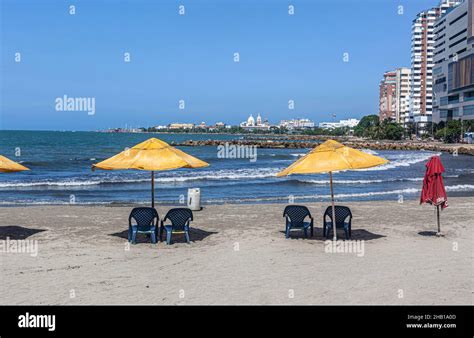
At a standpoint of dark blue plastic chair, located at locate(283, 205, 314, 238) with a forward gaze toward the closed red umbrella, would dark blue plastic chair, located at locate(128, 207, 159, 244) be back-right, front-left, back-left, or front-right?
back-right

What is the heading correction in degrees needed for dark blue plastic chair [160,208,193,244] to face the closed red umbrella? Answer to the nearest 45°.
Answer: approximately 135° to its right

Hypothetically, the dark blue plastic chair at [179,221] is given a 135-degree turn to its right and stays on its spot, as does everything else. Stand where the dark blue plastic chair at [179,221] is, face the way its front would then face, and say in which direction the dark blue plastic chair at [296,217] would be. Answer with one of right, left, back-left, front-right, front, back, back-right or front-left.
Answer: front

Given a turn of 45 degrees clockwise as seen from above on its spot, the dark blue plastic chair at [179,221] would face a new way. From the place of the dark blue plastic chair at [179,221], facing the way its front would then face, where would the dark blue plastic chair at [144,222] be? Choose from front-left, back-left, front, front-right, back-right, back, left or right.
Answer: left

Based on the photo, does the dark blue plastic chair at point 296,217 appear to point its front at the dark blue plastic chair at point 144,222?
no

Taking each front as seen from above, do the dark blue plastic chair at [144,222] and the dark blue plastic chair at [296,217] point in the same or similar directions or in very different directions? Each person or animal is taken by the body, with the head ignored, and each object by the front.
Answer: same or similar directions

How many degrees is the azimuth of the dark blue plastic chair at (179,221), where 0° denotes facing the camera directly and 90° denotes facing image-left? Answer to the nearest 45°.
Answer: approximately 135°
